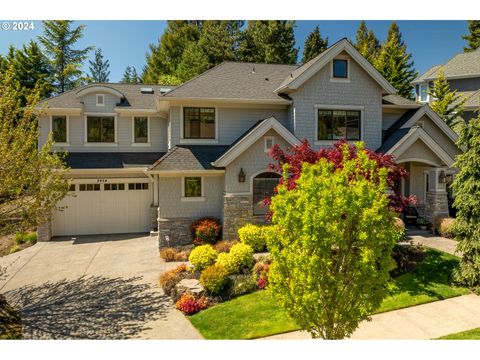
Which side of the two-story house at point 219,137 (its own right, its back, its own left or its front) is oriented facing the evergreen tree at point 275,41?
back

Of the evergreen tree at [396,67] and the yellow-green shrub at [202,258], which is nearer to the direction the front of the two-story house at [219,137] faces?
the yellow-green shrub

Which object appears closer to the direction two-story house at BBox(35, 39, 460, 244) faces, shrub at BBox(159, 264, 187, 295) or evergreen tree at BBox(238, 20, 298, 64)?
the shrub

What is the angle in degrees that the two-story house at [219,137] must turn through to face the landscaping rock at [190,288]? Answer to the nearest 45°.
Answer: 0° — it already faces it

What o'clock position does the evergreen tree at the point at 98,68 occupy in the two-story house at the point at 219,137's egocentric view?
The evergreen tree is roughly at 5 o'clock from the two-story house.

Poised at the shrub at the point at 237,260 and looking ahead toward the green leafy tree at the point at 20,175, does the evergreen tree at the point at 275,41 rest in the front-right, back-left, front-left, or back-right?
back-right

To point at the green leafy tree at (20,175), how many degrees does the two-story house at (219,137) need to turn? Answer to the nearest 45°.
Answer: approximately 45° to its right

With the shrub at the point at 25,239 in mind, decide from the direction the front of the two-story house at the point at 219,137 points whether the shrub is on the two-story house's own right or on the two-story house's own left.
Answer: on the two-story house's own right

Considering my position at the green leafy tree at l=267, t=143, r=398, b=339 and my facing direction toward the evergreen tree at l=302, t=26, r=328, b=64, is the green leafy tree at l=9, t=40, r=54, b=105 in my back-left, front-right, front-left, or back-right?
front-left

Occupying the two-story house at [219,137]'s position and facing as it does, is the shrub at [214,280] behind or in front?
in front

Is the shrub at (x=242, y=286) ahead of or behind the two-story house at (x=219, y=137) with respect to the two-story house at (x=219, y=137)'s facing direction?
ahead

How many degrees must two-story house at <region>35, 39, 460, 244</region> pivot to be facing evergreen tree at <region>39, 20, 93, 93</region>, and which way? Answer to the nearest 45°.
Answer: approximately 135° to its right

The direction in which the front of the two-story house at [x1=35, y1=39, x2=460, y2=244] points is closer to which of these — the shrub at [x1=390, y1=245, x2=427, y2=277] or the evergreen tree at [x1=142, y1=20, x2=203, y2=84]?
the shrub

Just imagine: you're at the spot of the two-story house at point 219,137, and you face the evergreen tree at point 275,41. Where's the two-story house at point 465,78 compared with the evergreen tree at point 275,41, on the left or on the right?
right

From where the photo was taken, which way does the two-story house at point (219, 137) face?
toward the camera

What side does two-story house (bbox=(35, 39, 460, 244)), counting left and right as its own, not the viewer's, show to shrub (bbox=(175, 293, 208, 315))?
front
